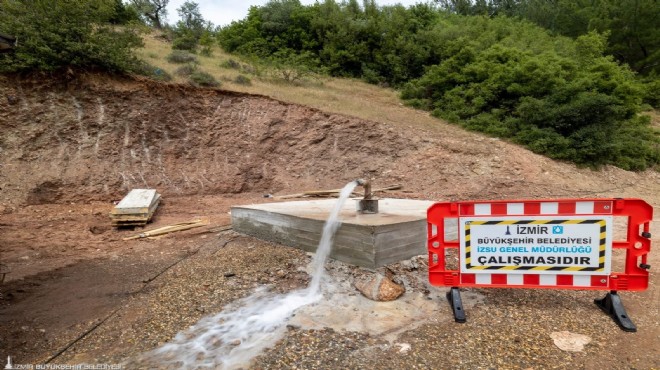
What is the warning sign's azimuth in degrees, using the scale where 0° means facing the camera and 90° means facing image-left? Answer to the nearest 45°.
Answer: approximately 0°

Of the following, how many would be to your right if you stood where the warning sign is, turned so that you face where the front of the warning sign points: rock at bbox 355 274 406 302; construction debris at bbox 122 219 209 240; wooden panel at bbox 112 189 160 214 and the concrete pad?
4

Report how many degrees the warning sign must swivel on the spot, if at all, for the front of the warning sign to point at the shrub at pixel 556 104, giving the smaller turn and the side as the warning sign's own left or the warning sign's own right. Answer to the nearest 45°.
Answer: approximately 180°

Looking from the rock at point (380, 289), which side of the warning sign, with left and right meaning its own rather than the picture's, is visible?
right

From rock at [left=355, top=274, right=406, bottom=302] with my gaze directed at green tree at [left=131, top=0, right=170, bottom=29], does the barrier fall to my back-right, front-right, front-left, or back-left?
back-right

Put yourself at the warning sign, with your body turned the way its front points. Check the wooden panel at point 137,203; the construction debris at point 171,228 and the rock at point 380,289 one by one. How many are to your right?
3

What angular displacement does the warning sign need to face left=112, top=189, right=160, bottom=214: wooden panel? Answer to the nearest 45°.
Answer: approximately 90° to its right

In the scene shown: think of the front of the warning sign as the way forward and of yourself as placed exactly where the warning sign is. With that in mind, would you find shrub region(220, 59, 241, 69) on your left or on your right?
on your right

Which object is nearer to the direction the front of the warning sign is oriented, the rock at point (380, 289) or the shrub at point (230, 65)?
the rock

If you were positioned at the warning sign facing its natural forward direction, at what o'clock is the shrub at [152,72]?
The shrub is roughly at 4 o'clock from the warning sign.

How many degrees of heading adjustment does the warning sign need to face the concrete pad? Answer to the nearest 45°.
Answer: approximately 90° to its right
